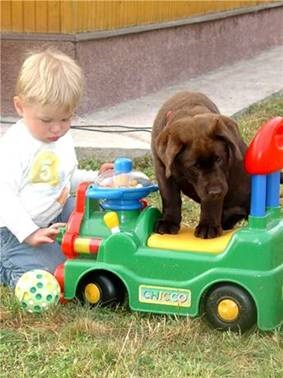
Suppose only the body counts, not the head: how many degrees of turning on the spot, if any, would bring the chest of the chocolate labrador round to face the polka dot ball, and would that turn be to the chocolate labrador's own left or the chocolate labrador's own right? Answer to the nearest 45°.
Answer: approximately 90° to the chocolate labrador's own right

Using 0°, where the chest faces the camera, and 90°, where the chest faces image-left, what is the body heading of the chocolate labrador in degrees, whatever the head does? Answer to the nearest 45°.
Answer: approximately 0°
